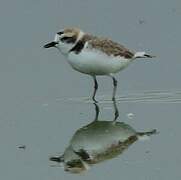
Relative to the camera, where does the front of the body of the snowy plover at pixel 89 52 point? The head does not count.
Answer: to the viewer's left
